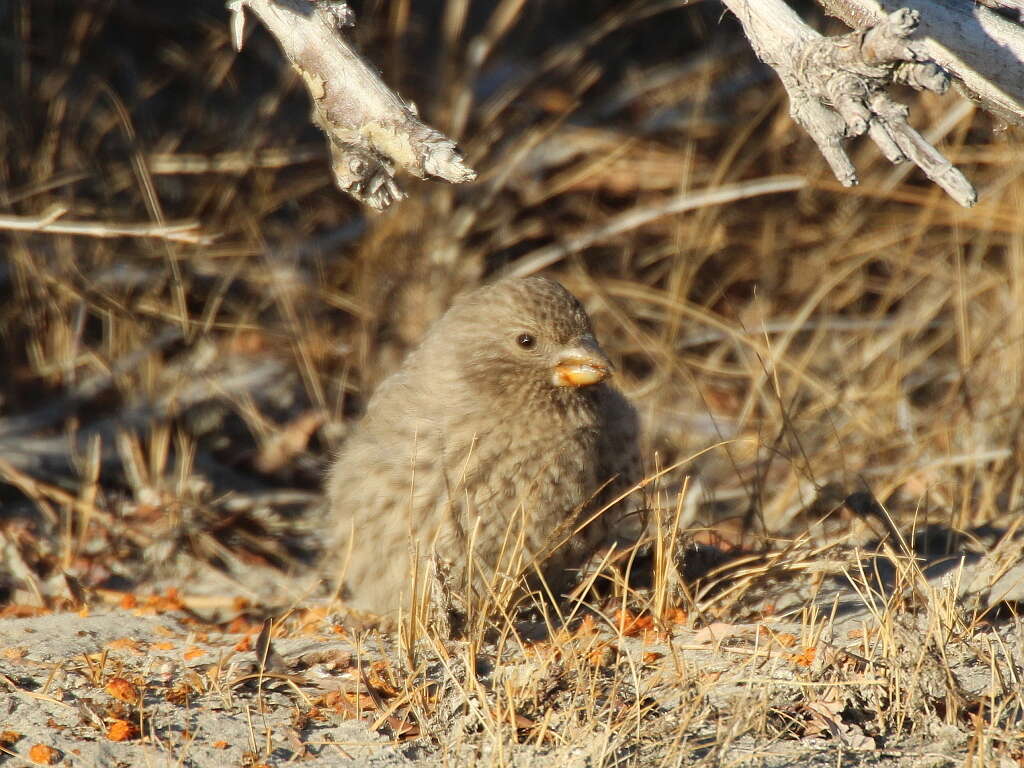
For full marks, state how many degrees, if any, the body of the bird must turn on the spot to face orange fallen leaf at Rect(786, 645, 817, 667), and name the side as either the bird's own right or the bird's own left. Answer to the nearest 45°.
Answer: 0° — it already faces it

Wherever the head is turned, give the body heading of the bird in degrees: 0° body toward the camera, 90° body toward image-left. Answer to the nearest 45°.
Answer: approximately 315°

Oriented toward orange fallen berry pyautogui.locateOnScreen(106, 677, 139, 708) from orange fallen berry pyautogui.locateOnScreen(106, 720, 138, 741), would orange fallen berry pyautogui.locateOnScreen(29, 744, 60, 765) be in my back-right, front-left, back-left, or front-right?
back-left

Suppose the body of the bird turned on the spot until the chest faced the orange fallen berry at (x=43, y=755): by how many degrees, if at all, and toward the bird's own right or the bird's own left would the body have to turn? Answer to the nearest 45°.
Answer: approximately 90° to the bird's own right

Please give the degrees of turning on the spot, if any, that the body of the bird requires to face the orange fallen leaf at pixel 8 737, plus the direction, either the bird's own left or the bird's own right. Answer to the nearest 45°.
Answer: approximately 90° to the bird's own right

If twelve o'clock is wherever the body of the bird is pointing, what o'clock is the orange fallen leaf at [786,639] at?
The orange fallen leaf is roughly at 12 o'clock from the bird.

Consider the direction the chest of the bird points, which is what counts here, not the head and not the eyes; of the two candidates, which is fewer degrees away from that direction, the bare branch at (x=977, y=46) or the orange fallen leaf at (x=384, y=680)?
the bare branch

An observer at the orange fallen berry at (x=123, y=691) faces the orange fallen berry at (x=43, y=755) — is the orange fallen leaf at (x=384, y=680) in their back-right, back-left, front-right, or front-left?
back-left

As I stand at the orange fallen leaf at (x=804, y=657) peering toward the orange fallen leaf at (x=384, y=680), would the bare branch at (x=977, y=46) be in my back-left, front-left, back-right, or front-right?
back-right

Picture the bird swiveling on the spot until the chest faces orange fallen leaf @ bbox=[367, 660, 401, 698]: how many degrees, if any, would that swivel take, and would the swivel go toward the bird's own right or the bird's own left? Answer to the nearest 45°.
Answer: approximately 45° to the bird's own right
